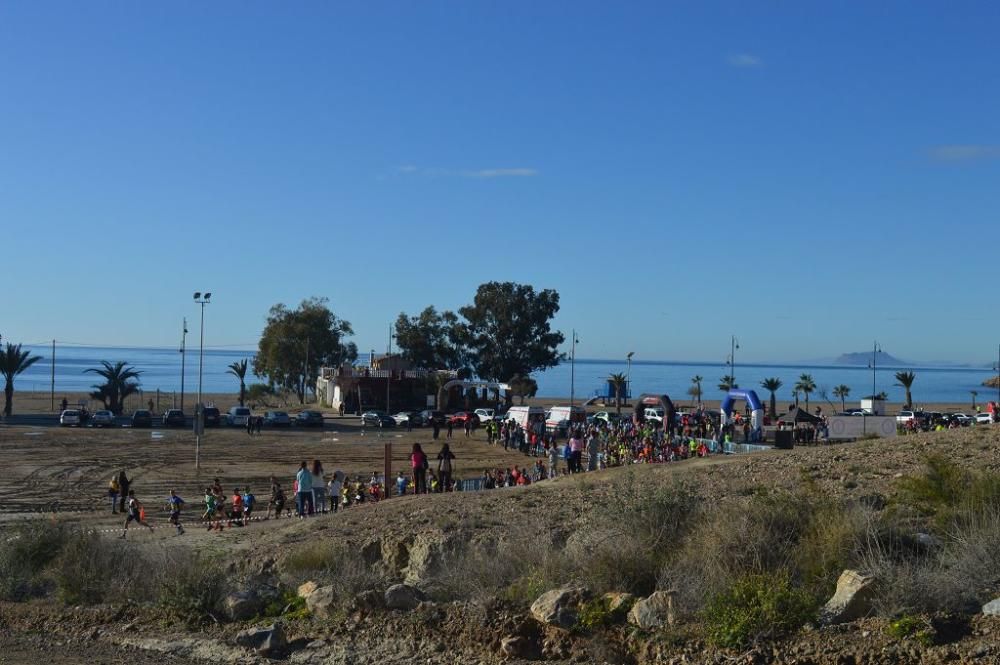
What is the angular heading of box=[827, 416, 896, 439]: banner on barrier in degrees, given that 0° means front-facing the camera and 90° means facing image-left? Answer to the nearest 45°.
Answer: approximately 0°

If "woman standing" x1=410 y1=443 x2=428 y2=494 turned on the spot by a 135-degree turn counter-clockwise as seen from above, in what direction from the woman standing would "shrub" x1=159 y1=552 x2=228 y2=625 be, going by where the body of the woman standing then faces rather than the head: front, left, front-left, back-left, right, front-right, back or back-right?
front-left

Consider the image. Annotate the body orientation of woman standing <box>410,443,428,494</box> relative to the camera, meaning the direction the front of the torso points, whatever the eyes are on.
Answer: away from the camera

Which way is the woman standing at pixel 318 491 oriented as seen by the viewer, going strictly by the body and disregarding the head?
away from the camera

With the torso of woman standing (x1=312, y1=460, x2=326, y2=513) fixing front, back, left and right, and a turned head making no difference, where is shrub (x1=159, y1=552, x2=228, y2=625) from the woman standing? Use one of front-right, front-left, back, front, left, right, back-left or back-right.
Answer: back

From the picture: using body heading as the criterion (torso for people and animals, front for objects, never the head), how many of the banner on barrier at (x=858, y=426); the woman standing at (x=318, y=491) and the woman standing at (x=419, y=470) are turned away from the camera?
2

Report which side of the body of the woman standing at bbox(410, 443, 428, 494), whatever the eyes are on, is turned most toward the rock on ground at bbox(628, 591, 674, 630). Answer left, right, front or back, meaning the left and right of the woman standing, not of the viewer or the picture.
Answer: back

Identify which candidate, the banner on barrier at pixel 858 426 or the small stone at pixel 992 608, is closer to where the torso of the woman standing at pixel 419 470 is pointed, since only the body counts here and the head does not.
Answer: the banner on barrier

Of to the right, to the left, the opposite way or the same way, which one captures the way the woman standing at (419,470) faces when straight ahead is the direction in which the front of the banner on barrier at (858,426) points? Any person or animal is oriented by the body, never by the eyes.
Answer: the opposite way

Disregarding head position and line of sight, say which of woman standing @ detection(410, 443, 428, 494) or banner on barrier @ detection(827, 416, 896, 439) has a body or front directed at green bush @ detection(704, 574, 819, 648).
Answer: the banner on barrier

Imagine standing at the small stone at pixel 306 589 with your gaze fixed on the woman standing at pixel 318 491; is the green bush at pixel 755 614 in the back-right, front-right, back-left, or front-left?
back-right

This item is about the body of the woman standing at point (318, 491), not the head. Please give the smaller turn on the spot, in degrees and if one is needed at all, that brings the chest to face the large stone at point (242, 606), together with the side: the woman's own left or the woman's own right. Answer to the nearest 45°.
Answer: approximately 180°
